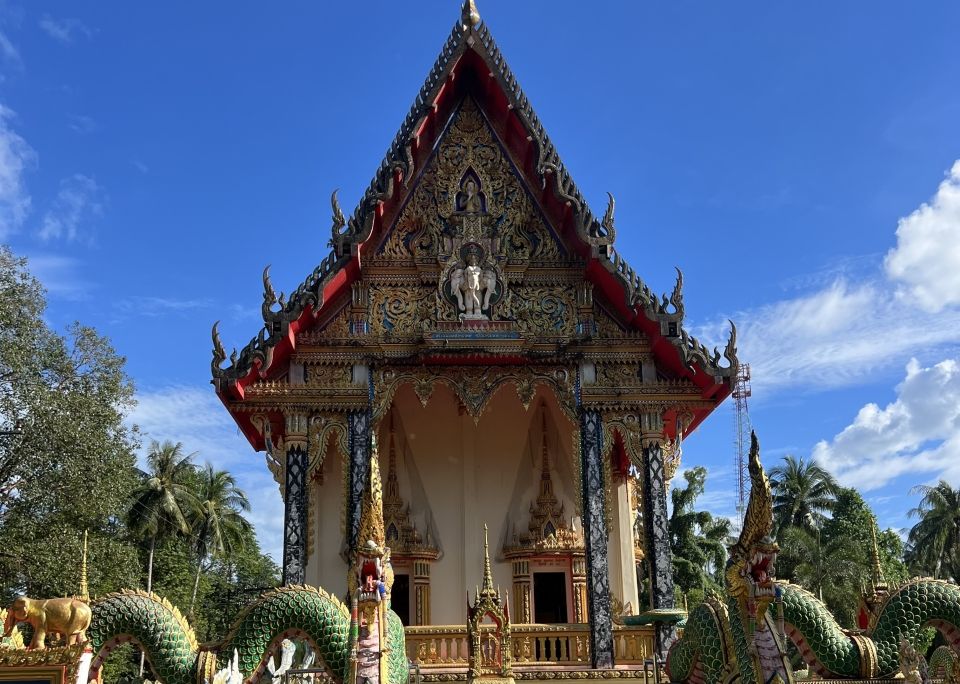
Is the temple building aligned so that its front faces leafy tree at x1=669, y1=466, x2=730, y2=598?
no

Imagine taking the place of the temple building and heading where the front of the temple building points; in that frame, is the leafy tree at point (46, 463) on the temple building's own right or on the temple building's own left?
on the temple building's own right

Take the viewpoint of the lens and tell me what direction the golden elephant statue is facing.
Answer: facing to the left of the viewer

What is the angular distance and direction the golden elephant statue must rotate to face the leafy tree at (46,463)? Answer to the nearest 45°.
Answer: approximately 90° to its right

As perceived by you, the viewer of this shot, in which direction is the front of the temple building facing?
facing the viewer

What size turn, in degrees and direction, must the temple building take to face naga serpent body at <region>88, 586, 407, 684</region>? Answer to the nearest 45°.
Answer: approximately 45° to its right

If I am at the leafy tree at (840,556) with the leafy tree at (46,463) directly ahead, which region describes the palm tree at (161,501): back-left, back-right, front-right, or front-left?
front-right

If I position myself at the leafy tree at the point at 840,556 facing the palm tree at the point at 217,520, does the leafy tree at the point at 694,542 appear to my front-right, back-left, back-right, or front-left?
front-right

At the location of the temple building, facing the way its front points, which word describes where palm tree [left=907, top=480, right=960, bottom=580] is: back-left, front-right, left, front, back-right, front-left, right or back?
back-left

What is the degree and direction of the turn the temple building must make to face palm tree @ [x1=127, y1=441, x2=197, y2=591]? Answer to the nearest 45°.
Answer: approximately 135° to its right

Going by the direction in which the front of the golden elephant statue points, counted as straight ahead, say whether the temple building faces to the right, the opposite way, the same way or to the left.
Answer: to the left

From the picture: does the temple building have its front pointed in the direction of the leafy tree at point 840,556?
no

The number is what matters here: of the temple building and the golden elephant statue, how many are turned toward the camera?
1

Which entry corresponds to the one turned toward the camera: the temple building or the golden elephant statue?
the temple building
